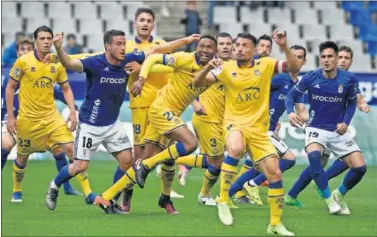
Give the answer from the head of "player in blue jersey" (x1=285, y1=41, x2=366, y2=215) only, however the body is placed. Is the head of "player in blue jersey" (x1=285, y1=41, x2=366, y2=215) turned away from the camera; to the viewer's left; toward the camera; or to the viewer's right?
toward the camera

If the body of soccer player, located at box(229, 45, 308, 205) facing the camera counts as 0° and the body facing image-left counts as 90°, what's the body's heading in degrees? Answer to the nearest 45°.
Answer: approximately 315°

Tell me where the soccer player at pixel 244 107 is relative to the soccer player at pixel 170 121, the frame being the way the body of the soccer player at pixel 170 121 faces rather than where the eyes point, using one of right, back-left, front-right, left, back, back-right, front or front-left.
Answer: front

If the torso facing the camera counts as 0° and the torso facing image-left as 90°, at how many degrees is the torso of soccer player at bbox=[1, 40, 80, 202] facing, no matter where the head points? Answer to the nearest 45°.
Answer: approximately 315°

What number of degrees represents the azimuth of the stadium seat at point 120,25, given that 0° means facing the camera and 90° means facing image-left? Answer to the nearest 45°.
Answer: approximately 0°

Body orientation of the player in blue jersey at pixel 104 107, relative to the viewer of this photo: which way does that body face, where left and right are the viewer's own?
facing the viewer and to the right of the viewer

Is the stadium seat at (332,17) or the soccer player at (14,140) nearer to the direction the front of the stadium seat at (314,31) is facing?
the soccer player

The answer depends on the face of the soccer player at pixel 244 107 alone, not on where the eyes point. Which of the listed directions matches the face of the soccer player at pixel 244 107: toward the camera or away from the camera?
toward the camera

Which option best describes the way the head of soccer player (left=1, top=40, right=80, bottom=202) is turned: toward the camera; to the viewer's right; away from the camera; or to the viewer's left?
toward the camera

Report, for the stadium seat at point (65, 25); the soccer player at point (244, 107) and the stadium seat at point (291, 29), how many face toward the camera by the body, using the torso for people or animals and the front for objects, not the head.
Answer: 3

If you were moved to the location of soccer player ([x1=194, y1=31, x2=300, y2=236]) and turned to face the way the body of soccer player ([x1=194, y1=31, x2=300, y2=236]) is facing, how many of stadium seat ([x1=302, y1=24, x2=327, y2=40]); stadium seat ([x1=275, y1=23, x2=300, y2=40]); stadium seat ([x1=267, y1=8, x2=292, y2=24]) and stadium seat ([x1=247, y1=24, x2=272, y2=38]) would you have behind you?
4

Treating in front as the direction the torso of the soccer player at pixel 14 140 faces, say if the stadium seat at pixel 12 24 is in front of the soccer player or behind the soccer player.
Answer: behind

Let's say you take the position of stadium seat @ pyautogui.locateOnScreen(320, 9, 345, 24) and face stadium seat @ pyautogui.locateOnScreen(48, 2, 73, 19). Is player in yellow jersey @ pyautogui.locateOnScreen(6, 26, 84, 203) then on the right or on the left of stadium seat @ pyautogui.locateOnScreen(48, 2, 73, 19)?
left

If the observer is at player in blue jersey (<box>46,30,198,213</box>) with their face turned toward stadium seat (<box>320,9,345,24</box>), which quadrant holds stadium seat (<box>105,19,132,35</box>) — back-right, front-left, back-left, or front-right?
front-left

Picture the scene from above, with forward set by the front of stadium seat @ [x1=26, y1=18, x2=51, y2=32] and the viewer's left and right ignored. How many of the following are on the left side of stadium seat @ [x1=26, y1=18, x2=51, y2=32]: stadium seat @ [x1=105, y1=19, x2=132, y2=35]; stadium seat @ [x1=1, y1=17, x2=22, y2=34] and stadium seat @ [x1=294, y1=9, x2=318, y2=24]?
2

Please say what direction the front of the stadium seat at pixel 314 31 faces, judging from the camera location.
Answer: facing the viewer
